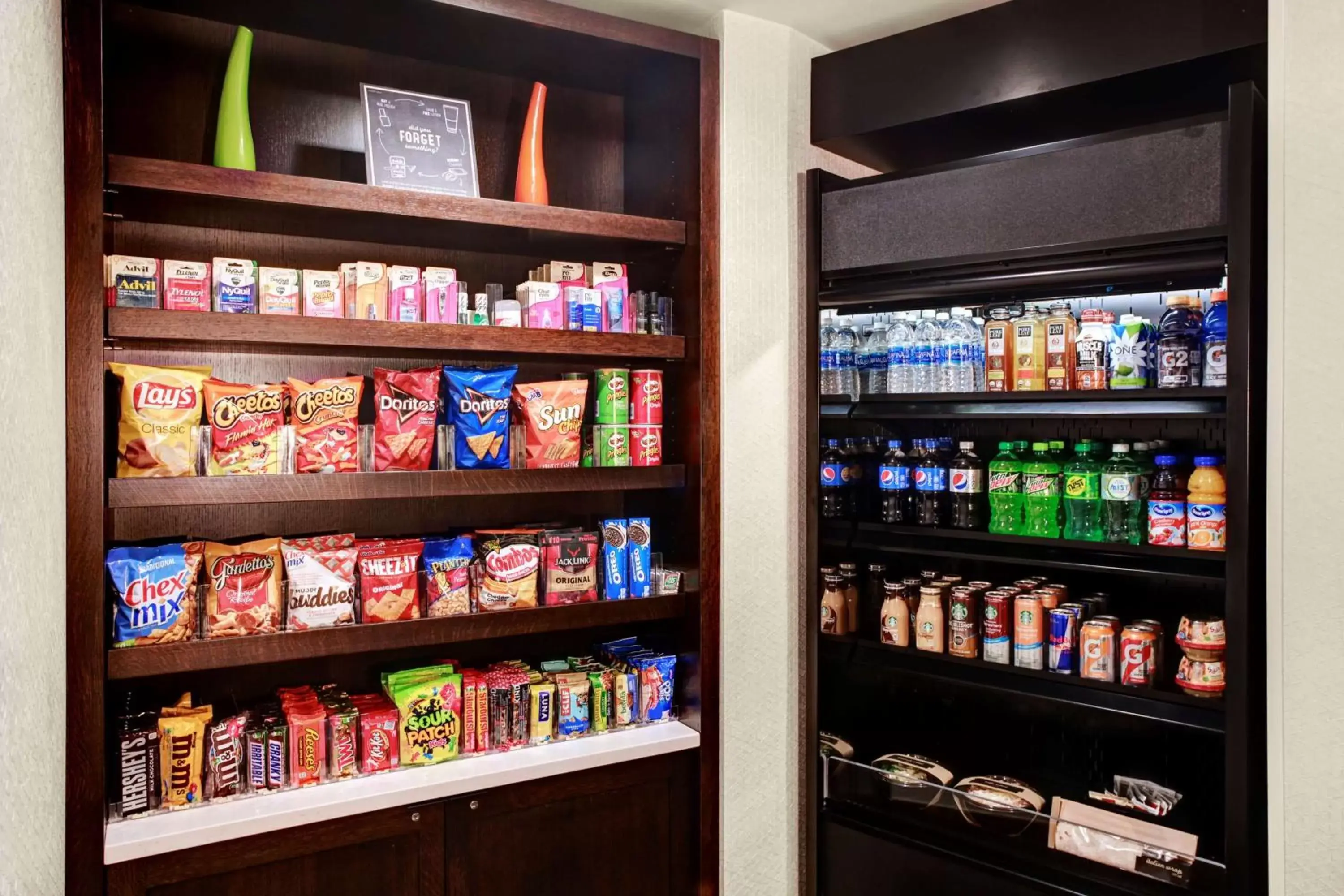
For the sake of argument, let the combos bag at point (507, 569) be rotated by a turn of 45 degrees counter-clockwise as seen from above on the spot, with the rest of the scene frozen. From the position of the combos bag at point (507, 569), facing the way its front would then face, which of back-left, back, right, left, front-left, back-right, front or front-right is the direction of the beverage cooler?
front-left

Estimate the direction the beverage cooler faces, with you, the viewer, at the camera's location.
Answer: facing the viewer and to the left of the viewer

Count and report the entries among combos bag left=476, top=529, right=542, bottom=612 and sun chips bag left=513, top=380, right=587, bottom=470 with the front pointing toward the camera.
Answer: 2

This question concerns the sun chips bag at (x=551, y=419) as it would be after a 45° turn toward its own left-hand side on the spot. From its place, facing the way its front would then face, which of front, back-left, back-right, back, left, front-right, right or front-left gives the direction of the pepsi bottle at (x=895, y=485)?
front-left

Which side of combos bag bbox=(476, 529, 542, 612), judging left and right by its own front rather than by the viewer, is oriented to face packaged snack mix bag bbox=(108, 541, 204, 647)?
right

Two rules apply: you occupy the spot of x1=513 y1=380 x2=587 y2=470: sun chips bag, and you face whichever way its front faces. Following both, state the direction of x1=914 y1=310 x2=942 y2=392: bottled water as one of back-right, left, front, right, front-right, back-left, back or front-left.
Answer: left

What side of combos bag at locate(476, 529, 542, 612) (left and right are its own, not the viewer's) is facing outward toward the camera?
front

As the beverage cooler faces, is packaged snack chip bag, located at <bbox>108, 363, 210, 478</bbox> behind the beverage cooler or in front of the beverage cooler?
in front

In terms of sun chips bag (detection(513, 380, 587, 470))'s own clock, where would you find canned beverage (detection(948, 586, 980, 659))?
The canned beverage is roughly at 9 o'clock from the sun chips bag.

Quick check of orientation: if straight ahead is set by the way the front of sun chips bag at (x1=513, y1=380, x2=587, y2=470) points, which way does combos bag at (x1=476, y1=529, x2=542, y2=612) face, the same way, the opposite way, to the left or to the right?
the same way

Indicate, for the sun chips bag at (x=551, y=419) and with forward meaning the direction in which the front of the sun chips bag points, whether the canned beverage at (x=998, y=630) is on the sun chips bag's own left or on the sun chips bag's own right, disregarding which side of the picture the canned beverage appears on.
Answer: on the sun chips bag's own left

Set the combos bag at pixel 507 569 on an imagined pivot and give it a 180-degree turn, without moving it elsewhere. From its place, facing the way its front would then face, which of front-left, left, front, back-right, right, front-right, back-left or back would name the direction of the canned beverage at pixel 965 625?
right

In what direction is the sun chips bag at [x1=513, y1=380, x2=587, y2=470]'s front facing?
toward the camera

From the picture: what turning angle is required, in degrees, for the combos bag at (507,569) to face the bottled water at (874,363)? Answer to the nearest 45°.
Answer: approximately 90° to its left

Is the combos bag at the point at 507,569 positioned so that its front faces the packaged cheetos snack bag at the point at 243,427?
no
